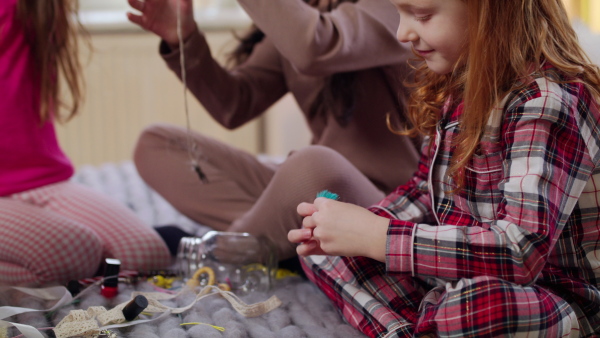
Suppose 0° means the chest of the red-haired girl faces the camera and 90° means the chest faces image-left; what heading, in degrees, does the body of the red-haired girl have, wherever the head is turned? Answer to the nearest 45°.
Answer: approximately 45°

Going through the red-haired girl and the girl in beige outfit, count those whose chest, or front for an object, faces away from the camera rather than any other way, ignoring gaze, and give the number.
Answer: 0

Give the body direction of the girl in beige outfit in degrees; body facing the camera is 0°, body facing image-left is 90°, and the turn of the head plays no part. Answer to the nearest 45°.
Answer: approximately 45°
